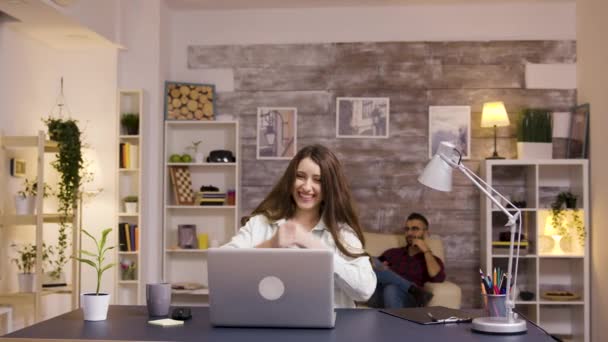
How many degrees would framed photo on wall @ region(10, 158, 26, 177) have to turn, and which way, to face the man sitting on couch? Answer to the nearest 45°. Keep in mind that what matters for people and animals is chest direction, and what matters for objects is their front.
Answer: approximately 45° to its left

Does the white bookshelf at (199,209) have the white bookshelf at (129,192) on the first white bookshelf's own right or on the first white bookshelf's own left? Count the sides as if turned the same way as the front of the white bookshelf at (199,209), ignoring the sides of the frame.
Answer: on the first white bookshelf's own right

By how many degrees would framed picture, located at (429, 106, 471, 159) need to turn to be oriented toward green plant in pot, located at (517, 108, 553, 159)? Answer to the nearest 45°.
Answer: approximately 90° to its left

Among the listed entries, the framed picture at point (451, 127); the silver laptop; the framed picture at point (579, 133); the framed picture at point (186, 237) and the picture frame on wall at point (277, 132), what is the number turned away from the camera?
1

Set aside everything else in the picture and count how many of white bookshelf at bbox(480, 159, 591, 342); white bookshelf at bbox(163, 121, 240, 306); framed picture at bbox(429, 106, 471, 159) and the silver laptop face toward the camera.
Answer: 3

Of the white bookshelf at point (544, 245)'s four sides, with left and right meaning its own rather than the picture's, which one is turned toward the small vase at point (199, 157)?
right

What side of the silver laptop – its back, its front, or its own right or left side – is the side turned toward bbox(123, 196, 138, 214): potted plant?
front

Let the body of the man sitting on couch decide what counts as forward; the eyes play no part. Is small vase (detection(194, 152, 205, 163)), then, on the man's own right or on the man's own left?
on the man's own right

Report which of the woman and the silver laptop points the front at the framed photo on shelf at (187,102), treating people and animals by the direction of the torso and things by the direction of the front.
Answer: the silver laptop

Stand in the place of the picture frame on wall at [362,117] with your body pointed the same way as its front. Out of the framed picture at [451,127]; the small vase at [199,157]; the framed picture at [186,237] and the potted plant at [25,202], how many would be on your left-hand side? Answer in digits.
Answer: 1

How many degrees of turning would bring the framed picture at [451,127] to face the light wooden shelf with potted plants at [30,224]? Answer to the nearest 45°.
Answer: approximately 45° to its right

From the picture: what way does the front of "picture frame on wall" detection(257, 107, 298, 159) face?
toward the camera

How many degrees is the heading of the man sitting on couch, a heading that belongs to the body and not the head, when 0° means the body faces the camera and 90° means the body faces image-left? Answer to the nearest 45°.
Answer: approximately 45°

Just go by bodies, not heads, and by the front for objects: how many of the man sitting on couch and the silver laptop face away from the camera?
1

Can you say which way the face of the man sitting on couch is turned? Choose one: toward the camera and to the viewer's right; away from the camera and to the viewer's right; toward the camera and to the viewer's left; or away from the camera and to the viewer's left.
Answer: toward the camera and to the viewer's left

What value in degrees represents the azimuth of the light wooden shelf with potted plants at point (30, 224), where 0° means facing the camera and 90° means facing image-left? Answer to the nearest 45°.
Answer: approximately 315°

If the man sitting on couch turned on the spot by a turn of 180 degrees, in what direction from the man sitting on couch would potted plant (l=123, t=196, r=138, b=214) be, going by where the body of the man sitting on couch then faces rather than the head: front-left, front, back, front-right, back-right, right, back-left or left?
back-left
